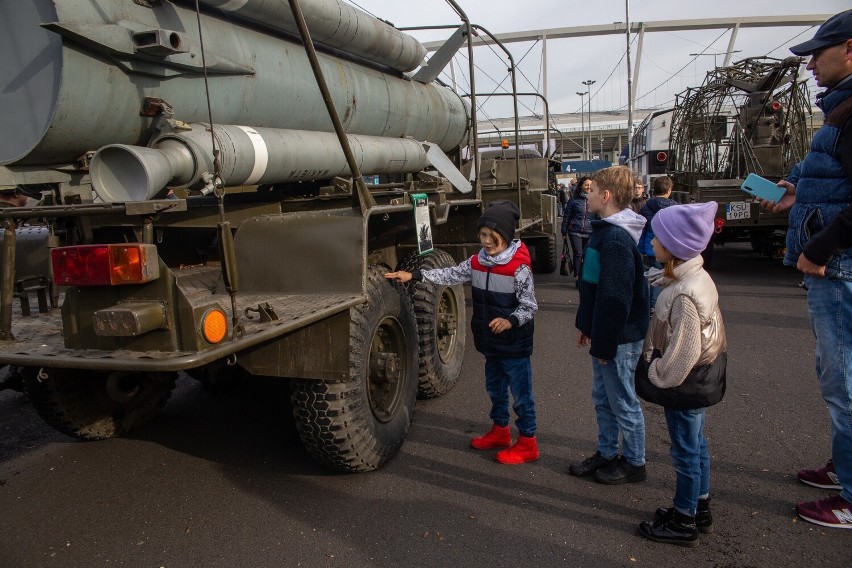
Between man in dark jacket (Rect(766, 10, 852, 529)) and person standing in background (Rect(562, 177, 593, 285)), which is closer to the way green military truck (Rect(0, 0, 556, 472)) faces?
the person standing in background

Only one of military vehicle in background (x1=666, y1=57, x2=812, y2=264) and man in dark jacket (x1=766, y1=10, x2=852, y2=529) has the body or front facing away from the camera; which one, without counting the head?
the military vehicle in background

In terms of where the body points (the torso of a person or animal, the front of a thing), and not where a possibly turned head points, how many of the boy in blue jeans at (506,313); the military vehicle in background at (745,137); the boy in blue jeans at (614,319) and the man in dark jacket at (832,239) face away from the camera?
1

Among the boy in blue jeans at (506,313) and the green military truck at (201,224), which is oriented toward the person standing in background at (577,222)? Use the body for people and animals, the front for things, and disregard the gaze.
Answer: the green military truck

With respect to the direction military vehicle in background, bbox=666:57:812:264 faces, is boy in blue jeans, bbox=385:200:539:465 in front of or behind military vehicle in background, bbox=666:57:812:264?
behind

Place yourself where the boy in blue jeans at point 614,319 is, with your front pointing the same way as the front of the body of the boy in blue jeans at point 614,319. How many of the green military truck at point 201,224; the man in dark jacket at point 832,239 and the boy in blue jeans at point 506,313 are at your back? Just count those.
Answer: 1

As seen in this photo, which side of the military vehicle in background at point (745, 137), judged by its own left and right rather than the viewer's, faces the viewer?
back

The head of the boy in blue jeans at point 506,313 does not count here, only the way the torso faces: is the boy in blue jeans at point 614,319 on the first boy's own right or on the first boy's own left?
on the first boy's own left

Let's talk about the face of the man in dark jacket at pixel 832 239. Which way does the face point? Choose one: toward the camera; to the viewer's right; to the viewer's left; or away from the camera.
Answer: to the viewer's left

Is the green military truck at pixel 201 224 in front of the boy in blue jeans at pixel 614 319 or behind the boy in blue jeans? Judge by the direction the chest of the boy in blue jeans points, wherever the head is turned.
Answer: in front

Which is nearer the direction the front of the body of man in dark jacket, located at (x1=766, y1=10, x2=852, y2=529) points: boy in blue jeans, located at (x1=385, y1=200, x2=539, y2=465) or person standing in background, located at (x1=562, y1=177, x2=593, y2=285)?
the boy in blue jeans

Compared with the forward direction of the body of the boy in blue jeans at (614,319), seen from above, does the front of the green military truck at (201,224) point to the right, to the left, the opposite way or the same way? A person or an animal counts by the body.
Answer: to the right

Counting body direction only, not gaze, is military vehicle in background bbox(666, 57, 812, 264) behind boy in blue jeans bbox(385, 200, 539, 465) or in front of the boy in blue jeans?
behind

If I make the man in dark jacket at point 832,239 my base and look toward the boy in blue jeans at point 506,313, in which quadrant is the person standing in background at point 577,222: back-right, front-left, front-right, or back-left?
front-right

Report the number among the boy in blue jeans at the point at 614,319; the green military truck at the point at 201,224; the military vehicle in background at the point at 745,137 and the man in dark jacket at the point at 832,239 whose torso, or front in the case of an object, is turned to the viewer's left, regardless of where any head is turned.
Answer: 2

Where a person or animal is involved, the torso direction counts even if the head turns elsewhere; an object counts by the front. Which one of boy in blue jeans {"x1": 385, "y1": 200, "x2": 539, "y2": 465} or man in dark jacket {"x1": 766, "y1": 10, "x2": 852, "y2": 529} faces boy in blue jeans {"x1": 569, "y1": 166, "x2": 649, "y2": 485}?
the man in dark jacket

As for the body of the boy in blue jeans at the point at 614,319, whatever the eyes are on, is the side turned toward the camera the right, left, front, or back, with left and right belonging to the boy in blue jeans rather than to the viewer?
left

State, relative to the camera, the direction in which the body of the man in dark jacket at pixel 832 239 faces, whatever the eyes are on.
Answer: to the viewer's left
